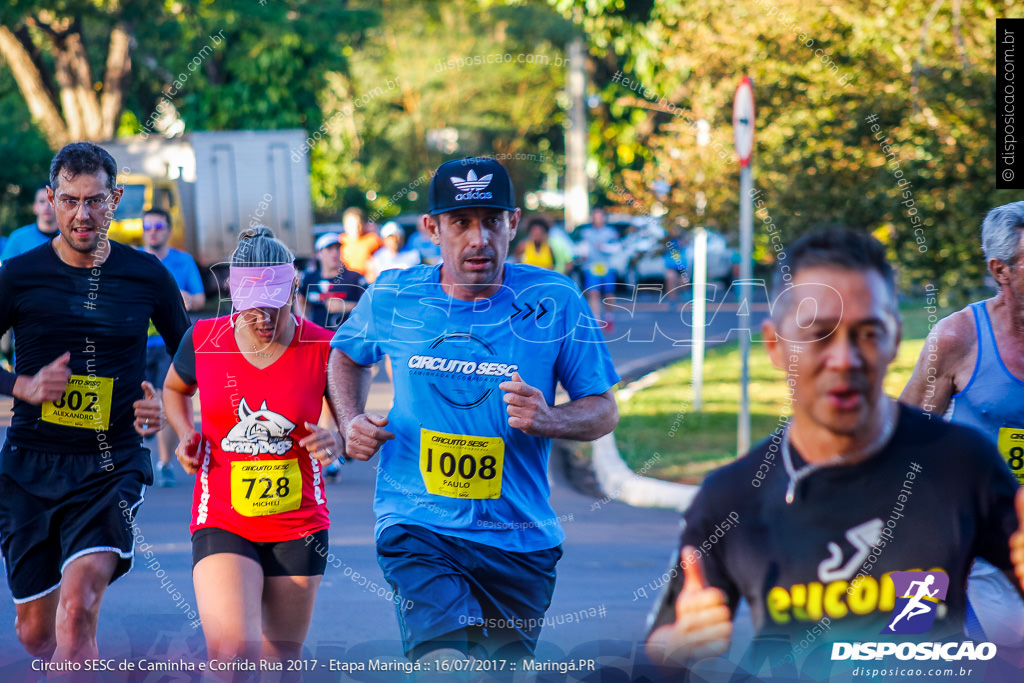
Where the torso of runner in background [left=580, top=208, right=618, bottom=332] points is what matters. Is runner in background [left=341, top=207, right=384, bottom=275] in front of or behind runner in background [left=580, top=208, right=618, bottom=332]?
in front

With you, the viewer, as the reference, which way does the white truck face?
facing the viewer and to the left of the viewer

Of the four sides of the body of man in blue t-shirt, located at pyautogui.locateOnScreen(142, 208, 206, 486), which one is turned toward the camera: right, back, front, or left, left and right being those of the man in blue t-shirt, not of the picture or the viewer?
front

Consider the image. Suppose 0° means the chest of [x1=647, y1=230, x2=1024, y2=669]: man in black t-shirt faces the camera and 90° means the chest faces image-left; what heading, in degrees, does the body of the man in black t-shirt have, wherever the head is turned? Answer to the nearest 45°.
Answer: approximately 0°

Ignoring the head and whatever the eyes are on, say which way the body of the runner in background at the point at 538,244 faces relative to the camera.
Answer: toward the camera

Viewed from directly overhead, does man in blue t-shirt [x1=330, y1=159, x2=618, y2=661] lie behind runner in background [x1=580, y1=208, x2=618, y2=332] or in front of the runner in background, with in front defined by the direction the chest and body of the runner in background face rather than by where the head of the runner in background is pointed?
in front

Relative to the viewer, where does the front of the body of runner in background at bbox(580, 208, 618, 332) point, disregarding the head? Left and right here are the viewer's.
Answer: facing the viewer

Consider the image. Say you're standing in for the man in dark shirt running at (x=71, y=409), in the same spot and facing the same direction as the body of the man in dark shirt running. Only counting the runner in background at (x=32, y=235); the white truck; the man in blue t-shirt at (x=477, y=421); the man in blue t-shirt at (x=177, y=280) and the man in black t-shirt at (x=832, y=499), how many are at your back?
3
